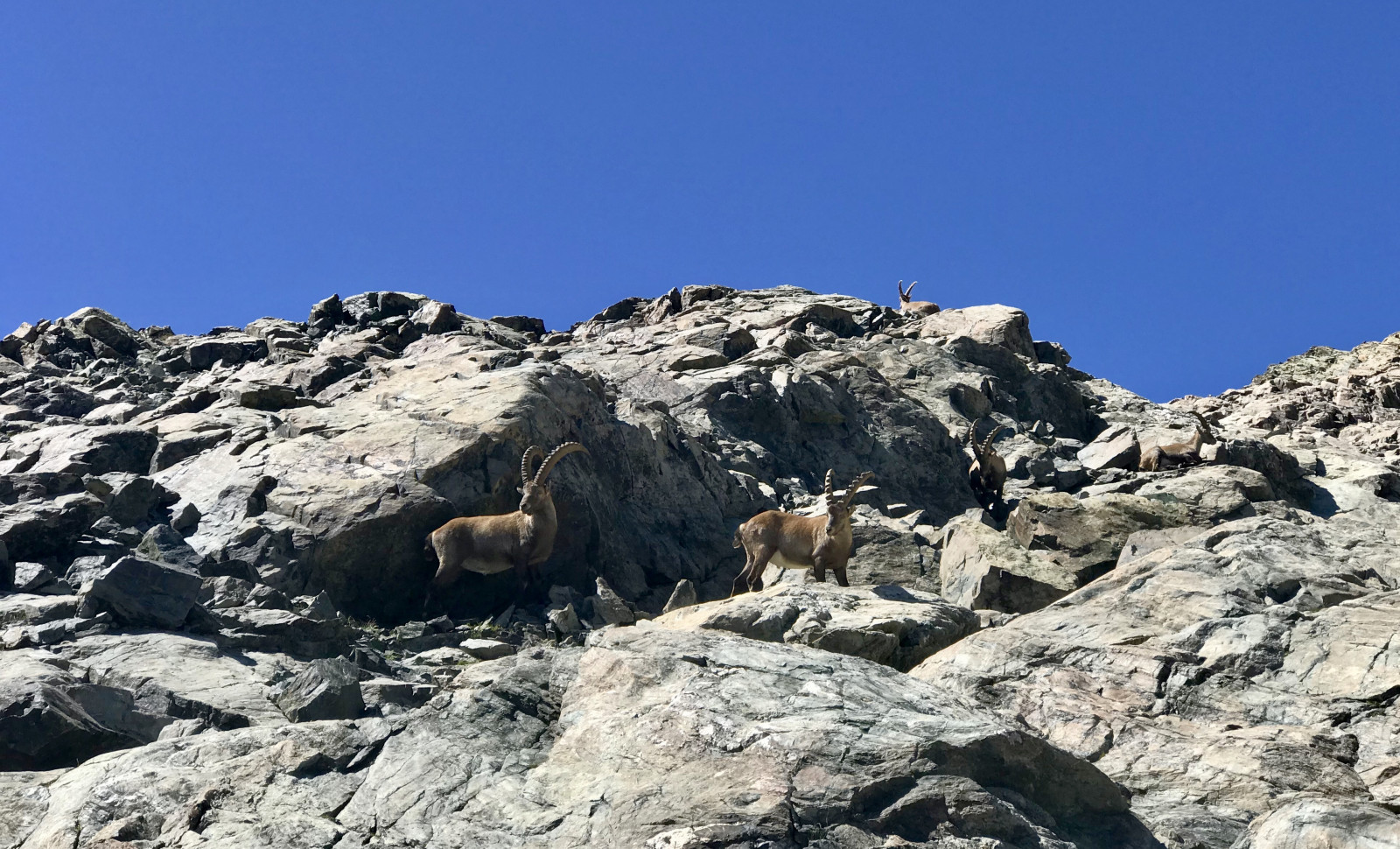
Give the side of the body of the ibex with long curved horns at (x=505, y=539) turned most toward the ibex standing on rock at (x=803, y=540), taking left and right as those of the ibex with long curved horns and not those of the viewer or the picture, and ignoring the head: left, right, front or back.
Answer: front

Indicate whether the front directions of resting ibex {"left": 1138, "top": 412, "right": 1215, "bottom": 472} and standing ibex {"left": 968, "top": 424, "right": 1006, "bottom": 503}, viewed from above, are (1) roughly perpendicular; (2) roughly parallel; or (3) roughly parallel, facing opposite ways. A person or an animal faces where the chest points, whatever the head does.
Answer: roughly perpendicular

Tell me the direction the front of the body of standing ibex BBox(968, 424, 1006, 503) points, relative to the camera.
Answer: toward the camera

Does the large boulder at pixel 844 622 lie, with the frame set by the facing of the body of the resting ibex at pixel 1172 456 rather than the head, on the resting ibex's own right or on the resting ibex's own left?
on the resting ibex's own right

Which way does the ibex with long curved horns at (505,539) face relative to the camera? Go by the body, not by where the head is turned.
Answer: to the viewer's right

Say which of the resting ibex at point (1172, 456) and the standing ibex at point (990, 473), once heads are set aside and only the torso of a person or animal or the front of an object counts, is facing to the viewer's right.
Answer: the resting ibex at point (1172, 456)

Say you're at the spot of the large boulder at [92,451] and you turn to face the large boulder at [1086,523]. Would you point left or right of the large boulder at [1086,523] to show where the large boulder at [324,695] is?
right

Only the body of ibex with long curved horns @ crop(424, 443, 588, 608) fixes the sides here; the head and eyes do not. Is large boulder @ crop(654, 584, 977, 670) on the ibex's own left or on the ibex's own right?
on the ibex's own right

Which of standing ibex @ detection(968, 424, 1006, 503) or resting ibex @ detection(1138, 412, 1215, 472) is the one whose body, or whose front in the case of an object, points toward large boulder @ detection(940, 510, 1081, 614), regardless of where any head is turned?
standing ibex @ detection(968, 424, 1006, 503)

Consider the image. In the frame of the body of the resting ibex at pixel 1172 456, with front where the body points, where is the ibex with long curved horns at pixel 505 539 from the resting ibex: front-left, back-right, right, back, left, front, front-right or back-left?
back-right

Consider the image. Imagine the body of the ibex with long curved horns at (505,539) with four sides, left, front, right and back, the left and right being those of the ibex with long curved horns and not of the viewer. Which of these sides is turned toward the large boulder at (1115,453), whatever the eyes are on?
front

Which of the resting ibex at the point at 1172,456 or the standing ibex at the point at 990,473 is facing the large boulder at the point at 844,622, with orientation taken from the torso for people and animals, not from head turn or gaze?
the standing ibex at the point at 990,473

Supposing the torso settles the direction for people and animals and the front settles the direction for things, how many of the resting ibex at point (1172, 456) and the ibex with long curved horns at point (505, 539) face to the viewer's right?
2

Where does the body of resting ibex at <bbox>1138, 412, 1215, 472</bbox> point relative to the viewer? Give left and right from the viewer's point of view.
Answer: facing to the right of the viewer

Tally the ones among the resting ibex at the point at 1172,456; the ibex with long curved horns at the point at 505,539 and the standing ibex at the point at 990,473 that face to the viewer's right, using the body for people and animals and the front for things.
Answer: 2

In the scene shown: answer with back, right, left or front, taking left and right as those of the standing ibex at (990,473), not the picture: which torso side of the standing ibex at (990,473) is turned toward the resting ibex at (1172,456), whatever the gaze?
left
